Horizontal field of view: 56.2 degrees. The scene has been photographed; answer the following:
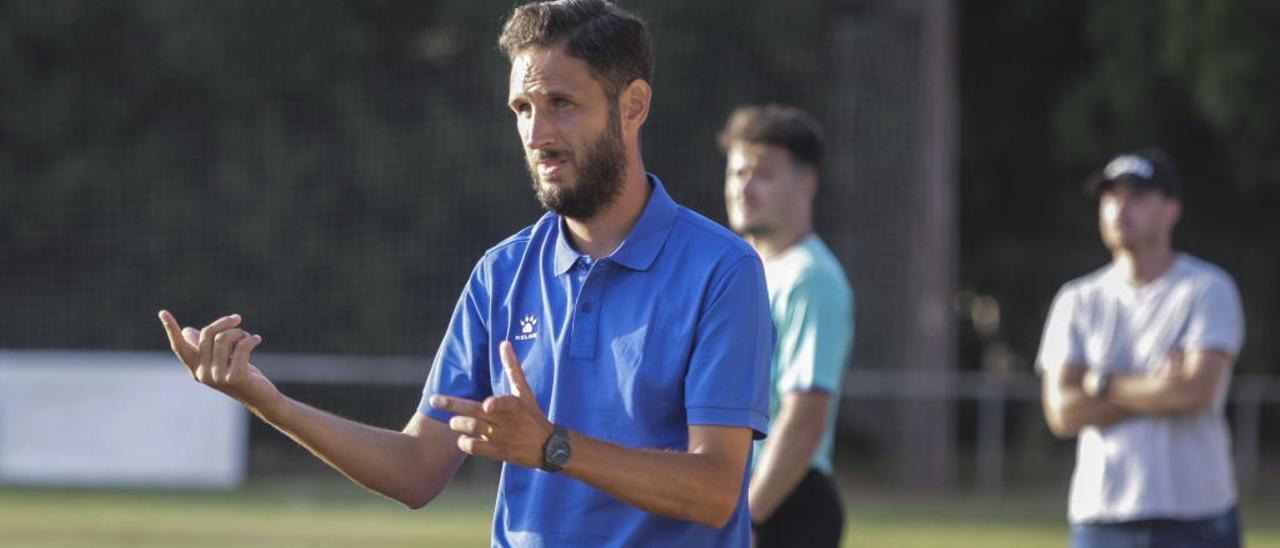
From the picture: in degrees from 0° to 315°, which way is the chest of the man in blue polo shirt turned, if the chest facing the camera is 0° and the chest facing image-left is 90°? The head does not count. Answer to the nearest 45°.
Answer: approximately 45°

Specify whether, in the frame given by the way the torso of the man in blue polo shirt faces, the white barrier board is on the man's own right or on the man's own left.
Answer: on the man's own right
